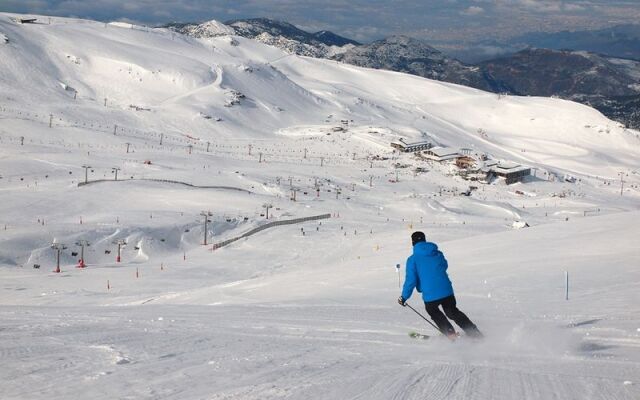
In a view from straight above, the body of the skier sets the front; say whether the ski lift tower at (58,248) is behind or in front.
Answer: in front

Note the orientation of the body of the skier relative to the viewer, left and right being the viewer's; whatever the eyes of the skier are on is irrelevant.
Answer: facing away from the viewer and to the left of the viewer

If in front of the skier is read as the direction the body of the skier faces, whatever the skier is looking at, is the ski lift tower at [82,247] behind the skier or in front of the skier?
in front

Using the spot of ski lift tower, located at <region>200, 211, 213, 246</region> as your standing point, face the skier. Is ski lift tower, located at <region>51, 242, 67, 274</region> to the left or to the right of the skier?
right

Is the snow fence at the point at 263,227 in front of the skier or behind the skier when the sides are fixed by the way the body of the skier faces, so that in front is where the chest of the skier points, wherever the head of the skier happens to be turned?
in front

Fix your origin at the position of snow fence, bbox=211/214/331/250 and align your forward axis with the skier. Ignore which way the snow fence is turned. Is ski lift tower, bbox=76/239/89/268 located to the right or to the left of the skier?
right
